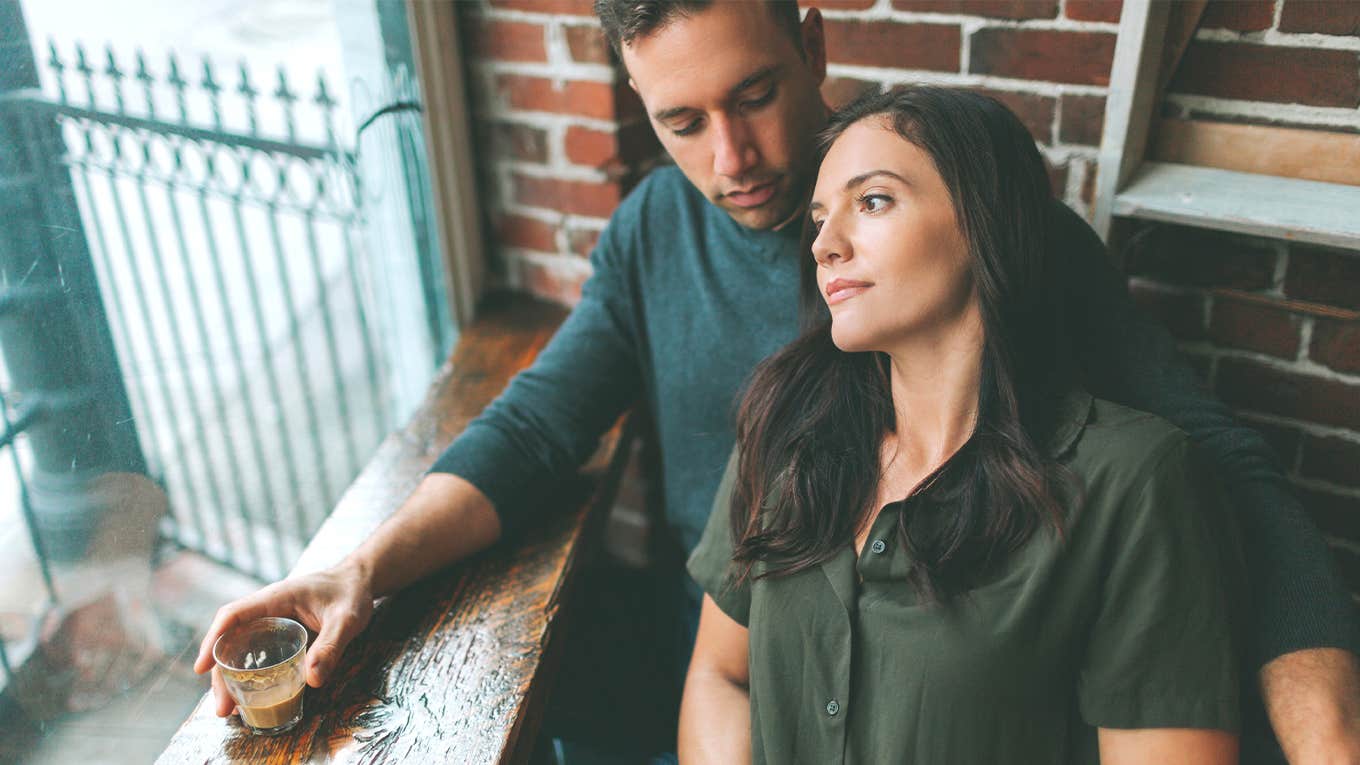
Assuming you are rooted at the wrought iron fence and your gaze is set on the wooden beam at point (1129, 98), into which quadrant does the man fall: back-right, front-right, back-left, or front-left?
front-right

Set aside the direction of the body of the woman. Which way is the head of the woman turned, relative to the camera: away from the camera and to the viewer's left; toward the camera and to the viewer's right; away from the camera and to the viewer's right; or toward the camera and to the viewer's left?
toward the camera and to the viewer's left

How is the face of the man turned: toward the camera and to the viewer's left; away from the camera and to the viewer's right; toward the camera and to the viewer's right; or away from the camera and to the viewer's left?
toward the camera and to the viewer's left

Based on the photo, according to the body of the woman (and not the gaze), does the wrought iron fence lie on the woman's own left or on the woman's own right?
on the woman's own right

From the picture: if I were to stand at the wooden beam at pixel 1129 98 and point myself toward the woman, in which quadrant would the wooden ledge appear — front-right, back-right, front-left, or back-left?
front-right

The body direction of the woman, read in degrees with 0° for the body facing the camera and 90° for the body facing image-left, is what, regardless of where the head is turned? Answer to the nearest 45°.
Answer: approximately 45°
